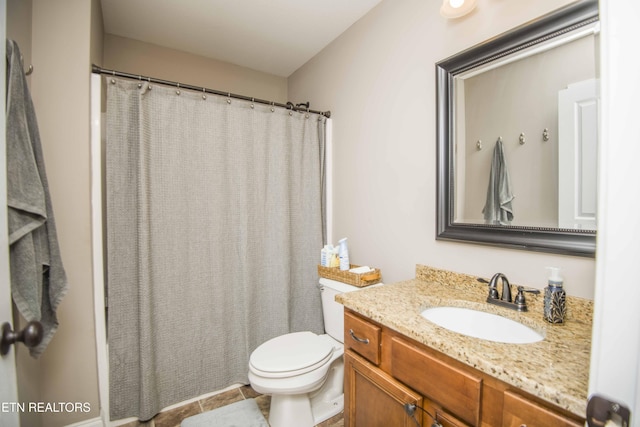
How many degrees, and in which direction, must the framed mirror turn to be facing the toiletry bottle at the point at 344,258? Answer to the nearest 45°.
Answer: approximately 45° to its right

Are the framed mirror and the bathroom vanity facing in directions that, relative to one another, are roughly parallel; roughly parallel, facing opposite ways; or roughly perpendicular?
roughly parallel

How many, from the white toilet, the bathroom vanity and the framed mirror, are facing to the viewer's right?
0

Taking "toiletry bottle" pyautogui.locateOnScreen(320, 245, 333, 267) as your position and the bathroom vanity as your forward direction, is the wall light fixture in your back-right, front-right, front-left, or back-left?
front-left

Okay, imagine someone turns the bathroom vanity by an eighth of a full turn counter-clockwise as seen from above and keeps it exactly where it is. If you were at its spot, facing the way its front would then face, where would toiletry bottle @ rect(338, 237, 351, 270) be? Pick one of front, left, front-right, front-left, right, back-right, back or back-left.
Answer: back-right

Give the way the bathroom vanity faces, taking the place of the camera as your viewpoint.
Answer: facing the viewer and to the left of the viewer

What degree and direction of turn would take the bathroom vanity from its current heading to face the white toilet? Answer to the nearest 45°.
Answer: approximately 90° to its right

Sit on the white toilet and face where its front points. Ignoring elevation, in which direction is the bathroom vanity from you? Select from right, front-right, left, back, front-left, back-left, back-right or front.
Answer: left

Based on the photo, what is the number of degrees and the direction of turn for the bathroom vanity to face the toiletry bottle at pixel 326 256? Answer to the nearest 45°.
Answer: approximately 90° to its right

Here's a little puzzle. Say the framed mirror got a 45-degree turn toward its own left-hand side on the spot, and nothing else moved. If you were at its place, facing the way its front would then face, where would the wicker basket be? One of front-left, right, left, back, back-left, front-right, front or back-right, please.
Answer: right
